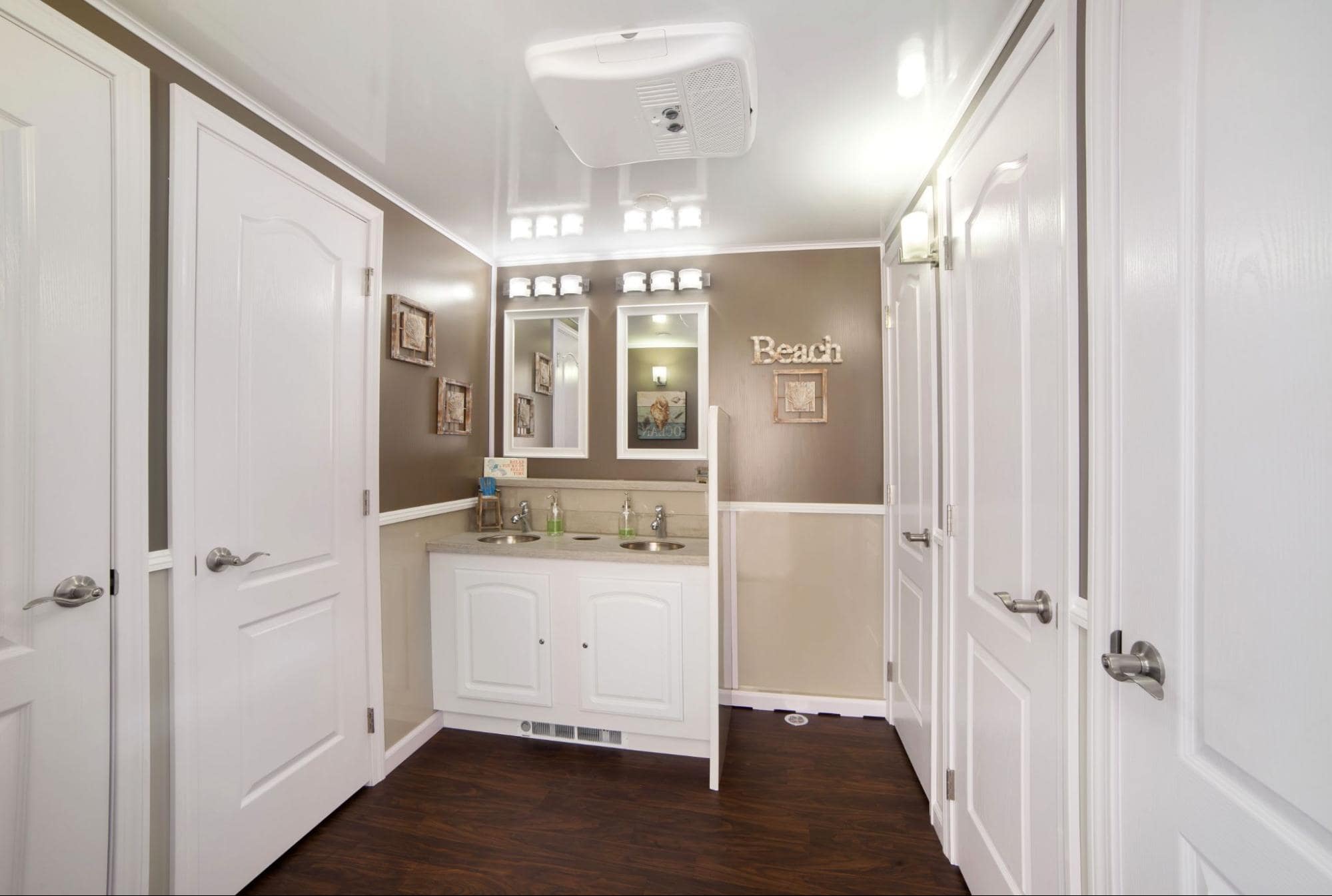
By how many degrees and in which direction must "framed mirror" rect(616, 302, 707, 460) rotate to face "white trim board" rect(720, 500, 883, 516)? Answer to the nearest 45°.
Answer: approximately 90° to its left

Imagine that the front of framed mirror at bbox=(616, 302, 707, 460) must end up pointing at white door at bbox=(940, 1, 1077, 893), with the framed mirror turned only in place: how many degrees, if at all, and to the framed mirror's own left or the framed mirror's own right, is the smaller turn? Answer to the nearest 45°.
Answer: approximately 45° to the framed mirror's own left

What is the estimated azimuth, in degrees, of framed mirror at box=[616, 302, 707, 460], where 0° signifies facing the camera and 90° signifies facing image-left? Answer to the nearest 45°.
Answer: approximately 0°

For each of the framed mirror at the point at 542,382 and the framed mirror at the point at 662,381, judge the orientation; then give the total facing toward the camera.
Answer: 2

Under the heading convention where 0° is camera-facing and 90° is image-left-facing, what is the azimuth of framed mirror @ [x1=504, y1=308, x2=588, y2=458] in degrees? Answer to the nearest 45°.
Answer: approximately 0°

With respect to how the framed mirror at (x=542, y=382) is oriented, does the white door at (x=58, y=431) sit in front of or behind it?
in front

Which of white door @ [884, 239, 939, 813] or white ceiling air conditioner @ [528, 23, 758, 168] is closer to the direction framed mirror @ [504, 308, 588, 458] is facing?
the white ceiling air conditioner

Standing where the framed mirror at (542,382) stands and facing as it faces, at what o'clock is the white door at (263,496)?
The white door is roughly at 1 o'clock from the framed mirror.

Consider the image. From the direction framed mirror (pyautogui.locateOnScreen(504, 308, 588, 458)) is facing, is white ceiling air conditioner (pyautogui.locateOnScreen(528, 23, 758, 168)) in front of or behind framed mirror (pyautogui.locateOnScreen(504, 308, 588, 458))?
in front

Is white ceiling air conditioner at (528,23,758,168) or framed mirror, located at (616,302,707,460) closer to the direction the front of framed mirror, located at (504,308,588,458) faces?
the white ceiling air conditioner
